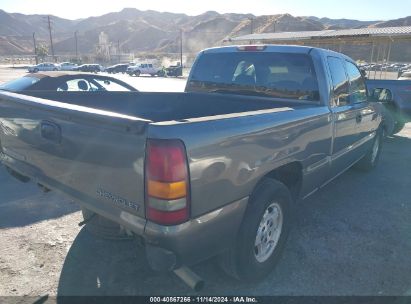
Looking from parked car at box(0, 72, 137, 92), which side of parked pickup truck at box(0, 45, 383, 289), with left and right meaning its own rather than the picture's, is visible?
left

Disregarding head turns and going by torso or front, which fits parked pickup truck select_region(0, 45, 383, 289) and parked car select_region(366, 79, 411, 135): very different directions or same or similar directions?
very different directions

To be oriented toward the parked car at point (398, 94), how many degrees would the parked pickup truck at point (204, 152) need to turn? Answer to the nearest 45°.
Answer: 0° — it already faces it

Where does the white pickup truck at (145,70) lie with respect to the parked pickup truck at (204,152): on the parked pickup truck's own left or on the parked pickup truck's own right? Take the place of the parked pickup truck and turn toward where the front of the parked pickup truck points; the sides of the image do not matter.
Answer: on the parked pickup truck's own left

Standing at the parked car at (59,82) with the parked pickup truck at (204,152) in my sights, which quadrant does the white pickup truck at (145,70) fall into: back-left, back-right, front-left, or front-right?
back-left

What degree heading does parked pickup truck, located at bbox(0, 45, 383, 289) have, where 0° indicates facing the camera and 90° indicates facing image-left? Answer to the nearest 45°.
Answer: approximately 225°
